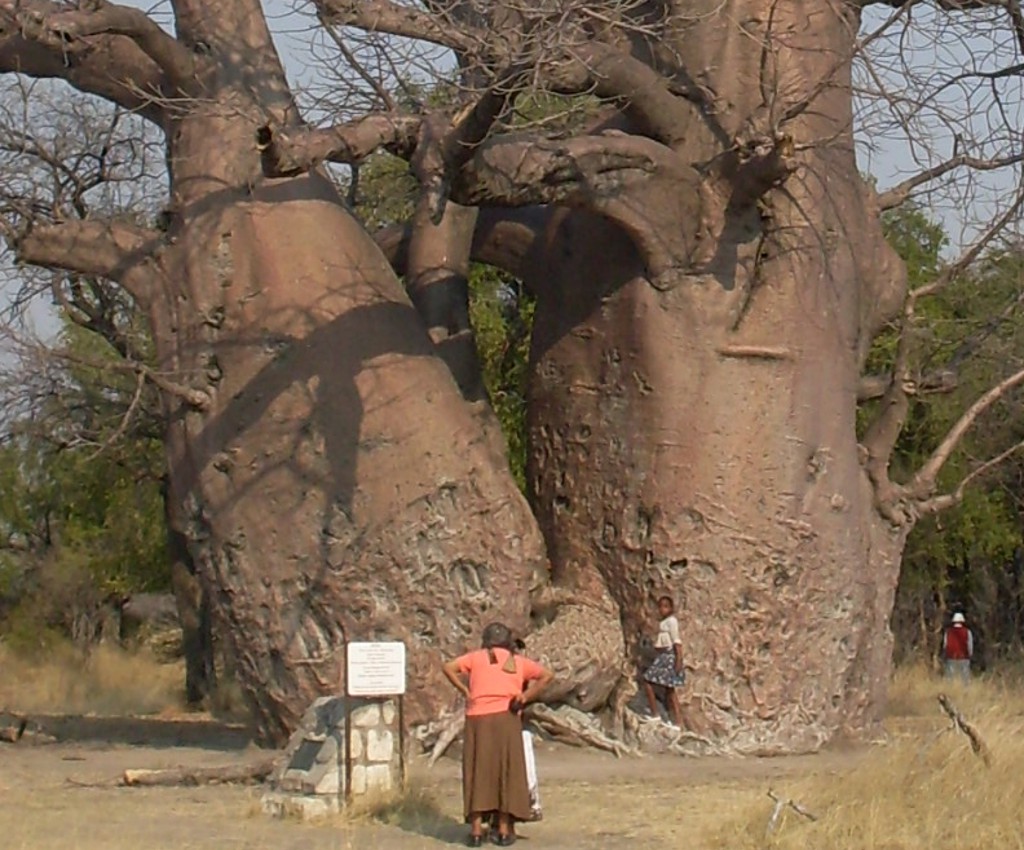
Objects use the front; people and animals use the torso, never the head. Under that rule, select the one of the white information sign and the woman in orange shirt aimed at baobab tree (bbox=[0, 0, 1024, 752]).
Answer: the woman in orange shirt

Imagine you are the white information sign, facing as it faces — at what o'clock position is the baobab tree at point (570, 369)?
The baobab tree is roughly at 7 o'clock from the white information sign.

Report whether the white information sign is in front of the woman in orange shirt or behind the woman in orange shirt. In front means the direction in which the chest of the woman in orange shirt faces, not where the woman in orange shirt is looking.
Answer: in front

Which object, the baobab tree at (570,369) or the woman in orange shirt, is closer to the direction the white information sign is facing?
the woman in orange shirt

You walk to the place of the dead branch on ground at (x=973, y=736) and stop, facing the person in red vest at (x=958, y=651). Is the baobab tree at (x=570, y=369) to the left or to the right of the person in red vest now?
left

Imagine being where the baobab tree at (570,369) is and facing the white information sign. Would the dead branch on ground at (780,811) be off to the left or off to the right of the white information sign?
left

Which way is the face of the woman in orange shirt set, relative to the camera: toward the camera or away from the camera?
away from the camera

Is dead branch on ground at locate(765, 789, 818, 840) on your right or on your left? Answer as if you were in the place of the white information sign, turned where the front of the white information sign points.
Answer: on your left

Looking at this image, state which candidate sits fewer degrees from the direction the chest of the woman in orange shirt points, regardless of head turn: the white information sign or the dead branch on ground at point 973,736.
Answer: the white information sign

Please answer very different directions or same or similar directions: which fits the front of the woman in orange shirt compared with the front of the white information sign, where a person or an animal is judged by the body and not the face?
very different directions

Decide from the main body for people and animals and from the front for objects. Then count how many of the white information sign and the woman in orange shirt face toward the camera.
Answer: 1

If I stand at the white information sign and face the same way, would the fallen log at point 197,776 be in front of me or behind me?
behind

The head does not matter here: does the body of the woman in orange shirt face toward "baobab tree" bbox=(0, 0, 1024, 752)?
yes

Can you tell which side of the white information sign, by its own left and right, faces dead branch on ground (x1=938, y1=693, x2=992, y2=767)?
left

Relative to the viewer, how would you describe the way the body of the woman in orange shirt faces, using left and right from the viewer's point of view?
facing away from the viewer
